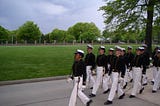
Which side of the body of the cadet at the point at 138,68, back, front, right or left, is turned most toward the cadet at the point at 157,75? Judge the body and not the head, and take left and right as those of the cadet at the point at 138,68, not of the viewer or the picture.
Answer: back

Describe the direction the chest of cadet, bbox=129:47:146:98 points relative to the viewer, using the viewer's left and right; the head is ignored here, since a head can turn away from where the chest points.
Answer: facing the viewer and to the left of the viewer

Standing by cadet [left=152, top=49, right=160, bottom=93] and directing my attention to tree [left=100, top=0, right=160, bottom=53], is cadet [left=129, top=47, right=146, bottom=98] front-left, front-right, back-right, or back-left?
back-left

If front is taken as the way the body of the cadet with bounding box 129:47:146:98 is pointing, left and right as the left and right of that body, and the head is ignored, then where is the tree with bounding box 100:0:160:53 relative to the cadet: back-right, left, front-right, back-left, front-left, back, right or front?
back-right

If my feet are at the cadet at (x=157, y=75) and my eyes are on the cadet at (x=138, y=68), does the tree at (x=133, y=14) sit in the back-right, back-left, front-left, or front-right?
back-right
